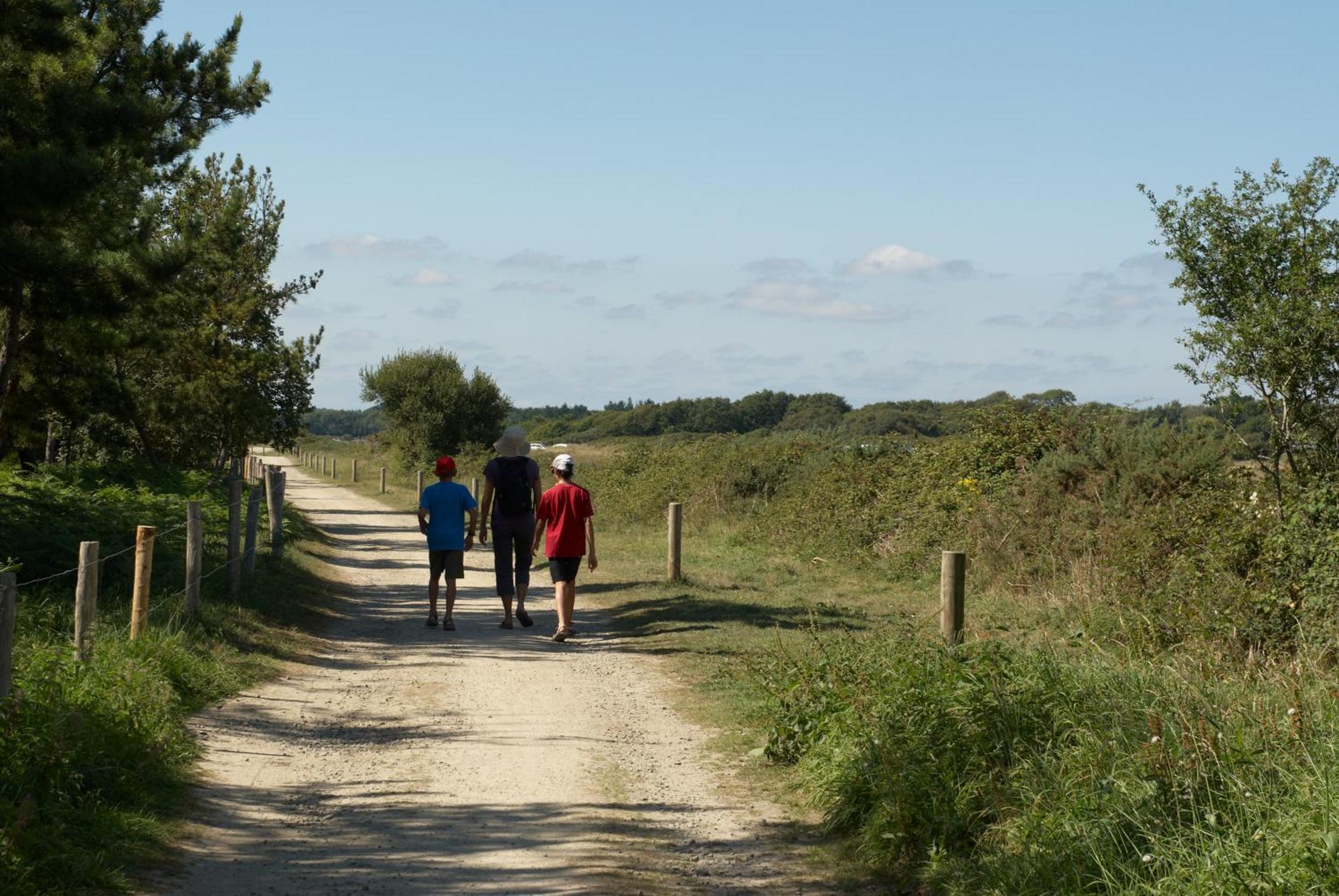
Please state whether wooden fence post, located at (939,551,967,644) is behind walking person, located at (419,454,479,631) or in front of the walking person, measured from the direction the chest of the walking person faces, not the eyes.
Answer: behind

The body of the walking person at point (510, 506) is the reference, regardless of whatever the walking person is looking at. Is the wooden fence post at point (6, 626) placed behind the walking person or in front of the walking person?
behind

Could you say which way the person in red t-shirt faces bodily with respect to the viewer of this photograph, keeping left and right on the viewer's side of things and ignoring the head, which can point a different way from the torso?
facing away from the viewer

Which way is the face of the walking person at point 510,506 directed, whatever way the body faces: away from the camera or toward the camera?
away from the camera

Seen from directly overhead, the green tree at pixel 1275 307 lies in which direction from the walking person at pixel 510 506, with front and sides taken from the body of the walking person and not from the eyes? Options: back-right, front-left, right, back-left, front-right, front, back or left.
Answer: right

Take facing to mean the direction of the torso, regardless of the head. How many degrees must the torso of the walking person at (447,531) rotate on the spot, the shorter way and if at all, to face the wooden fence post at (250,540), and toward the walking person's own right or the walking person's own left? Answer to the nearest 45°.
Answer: approximately 45° to the walking person's own left

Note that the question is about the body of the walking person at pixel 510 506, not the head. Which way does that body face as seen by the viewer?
away from the camera

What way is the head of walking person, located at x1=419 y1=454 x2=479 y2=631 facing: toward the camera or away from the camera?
away from the camera

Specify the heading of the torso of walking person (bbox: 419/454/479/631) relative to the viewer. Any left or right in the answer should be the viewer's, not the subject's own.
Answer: facing away from the viewer

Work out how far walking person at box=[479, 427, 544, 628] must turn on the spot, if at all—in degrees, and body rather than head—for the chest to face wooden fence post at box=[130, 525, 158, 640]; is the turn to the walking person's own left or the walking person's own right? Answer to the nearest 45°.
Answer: approximately 135° to the walking person's own left

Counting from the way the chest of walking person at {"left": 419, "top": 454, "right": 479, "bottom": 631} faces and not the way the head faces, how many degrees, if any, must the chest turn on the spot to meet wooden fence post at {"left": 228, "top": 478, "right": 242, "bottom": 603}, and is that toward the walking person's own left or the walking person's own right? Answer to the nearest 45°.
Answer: approximately 90° to the walking person's own left

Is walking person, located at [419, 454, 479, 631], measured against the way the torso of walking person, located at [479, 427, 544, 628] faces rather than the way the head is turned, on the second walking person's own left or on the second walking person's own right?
on the second walking person's own left
